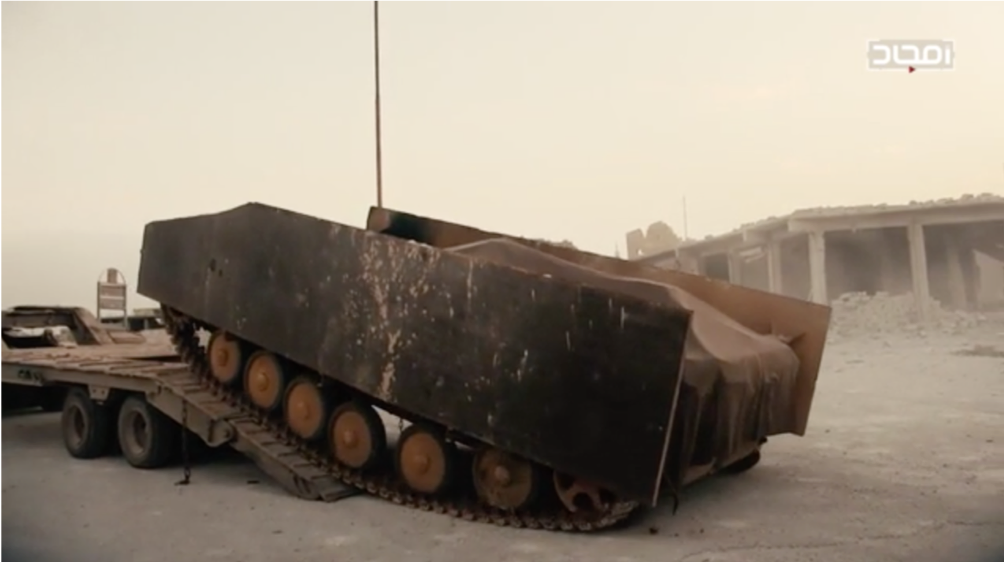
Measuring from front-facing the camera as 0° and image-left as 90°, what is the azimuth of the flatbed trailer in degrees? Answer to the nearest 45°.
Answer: approximately 135°

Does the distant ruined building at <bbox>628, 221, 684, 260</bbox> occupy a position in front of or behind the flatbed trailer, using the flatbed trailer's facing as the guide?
behind

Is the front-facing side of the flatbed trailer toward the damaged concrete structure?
no

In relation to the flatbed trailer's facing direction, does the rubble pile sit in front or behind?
behind

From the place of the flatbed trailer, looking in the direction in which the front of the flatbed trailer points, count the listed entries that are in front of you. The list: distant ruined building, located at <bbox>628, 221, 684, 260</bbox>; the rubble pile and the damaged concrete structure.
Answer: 0
